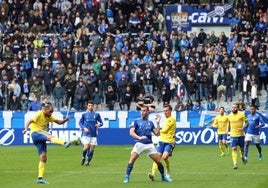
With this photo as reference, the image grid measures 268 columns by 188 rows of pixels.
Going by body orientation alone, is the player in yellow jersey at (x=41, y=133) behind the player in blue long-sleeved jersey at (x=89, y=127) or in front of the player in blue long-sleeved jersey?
in front

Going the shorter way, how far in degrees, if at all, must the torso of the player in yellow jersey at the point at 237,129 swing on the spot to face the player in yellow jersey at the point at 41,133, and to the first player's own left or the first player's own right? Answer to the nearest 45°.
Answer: approximately 45° to the first player's own right

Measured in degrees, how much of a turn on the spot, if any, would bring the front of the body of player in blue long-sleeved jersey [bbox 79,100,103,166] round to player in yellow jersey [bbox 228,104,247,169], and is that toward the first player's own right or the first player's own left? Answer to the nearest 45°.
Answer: approximately 90° to the first player's own left

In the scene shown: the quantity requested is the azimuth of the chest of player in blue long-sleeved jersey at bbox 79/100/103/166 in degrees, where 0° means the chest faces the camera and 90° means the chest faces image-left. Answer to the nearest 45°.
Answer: approximately 0°

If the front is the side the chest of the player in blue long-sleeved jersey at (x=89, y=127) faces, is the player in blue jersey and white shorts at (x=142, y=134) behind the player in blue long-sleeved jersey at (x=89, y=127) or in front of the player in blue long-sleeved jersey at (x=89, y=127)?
in front

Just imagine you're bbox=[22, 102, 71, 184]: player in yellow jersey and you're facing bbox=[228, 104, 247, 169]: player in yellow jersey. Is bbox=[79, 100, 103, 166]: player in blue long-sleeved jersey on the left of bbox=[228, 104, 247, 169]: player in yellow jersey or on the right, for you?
left
